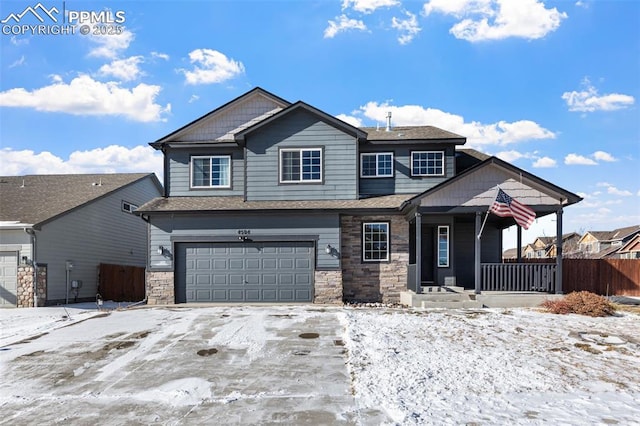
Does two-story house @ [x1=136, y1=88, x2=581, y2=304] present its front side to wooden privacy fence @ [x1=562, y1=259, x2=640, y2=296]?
no

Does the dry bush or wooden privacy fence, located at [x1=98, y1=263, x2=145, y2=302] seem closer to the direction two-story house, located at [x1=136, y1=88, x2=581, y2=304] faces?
the dry bush

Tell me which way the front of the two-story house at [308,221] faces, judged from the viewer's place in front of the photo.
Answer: facing the viewer

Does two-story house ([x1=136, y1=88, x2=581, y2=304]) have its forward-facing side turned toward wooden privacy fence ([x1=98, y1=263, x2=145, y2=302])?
no
